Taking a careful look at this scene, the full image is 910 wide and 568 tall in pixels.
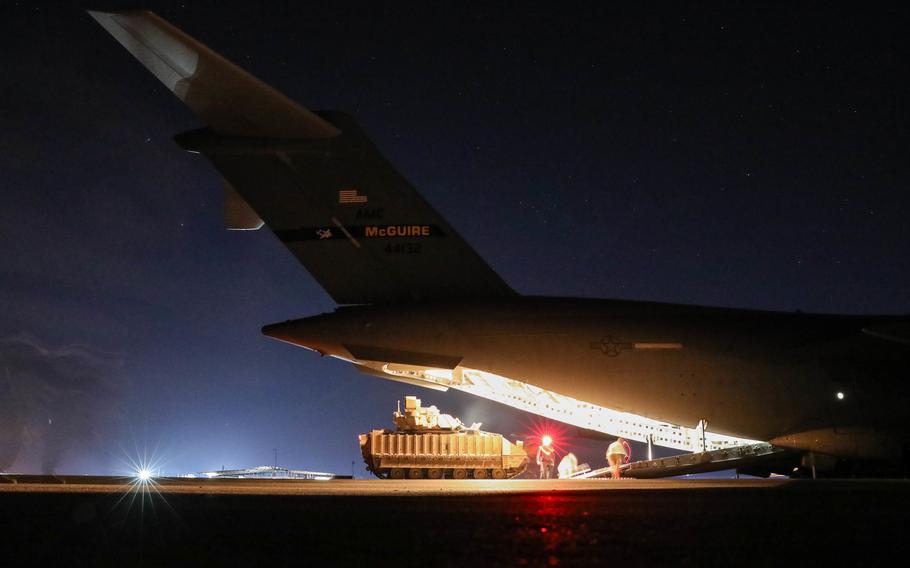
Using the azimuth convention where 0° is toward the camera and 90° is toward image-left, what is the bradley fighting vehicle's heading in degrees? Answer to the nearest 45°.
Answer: approximately 270°

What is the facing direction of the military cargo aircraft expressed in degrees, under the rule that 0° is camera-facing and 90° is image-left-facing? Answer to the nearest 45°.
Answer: approximately 270°

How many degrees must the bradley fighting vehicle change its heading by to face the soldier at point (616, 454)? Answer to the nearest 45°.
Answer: approximately 45° to its right

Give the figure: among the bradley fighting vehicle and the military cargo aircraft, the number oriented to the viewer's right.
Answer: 2
